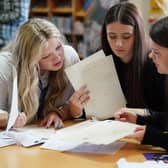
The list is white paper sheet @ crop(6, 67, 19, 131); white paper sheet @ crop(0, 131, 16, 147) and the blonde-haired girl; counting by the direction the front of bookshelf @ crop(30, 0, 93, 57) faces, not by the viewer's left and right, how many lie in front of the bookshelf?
3

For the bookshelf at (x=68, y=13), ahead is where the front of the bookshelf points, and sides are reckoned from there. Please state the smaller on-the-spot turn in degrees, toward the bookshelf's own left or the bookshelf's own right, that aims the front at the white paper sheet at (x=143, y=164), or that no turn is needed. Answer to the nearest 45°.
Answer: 0° — it already faces it

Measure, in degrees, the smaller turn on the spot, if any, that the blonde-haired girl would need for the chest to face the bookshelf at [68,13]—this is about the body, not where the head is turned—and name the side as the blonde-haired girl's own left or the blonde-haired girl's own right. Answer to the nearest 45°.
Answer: approximately 135° to the blonde-haired girl's own left

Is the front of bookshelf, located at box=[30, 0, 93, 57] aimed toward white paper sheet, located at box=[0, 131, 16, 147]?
yes

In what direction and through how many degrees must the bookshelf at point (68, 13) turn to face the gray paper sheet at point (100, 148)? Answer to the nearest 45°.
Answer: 0° — it already faces it
